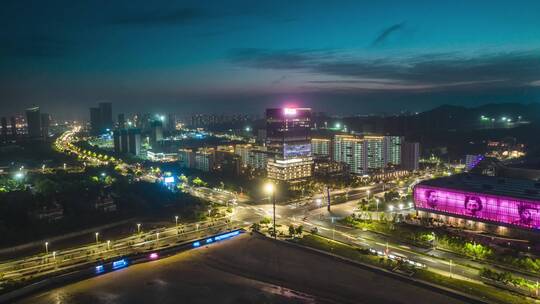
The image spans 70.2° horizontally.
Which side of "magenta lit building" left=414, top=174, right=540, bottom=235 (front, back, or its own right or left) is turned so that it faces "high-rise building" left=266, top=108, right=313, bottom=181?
right

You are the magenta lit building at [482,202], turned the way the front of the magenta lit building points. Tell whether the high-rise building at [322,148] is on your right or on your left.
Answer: on your right

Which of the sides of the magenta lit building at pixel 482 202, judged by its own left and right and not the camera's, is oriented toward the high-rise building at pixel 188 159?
right

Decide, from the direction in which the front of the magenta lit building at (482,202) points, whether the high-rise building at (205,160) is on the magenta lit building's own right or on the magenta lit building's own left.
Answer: on the magenta lit building's own right

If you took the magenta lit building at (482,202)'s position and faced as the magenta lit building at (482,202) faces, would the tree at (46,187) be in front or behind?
in front

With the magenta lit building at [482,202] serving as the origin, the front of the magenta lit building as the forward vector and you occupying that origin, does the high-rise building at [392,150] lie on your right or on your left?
on your right

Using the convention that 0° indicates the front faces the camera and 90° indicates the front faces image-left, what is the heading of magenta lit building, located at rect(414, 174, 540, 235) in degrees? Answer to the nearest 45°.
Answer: approximately 45°

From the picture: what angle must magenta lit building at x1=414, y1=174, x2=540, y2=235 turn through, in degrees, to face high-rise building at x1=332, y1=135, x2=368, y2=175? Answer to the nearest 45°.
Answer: approximately 90° to its right

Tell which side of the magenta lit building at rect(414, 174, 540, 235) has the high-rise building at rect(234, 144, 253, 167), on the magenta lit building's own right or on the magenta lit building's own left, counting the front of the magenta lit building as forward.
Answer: on the magenta lit building's own right

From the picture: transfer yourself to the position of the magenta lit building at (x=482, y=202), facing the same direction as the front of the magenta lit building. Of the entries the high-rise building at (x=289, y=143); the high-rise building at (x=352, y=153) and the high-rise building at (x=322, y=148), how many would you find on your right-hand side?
3

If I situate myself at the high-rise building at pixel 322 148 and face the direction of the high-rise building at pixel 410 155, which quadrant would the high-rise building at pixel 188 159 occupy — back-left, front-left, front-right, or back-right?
back-right

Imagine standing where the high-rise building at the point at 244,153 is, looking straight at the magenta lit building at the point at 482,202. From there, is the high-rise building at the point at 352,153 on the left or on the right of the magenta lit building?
left
